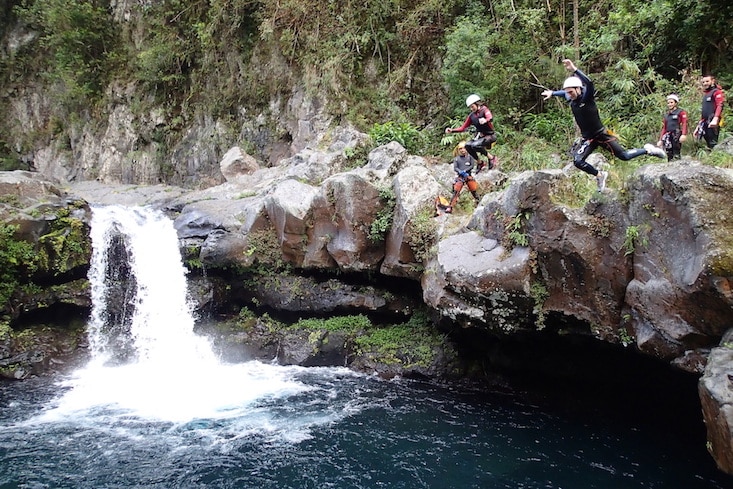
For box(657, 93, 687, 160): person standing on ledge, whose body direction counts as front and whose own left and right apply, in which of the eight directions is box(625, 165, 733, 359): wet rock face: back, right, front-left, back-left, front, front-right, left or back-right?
front-left

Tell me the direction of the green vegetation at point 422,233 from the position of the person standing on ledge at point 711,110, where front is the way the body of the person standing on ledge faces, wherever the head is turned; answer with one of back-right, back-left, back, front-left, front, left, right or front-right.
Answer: front-right

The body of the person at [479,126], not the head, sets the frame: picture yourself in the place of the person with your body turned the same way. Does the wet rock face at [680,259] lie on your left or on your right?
on your left

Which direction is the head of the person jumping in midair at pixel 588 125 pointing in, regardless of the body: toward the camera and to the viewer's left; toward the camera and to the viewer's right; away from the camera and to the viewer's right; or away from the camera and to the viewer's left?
toward the camera and to the viewer's left

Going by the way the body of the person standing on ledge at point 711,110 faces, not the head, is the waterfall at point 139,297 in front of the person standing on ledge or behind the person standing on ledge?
in front

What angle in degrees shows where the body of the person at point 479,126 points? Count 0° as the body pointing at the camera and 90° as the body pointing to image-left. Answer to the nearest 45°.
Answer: approximately 45°
